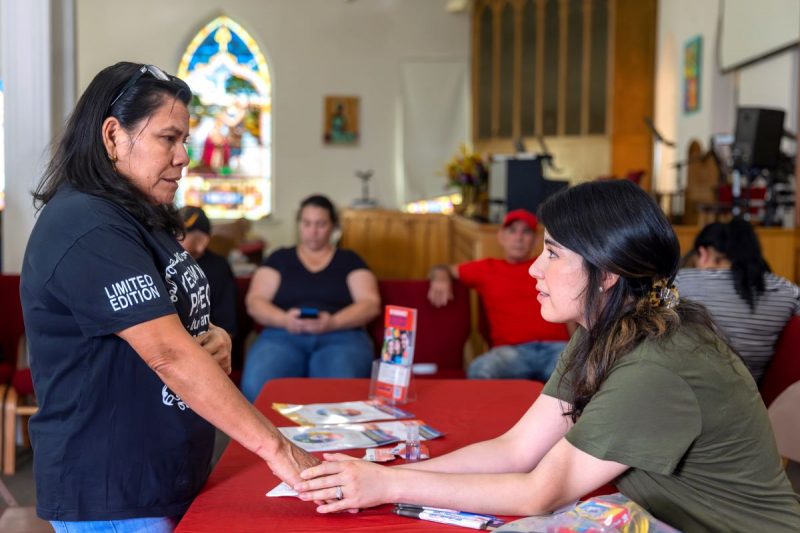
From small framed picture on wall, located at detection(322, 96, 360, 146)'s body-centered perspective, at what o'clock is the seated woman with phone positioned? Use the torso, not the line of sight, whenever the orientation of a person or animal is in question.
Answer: The seated woman with phone is roughly at 12 o'clock from the small framed picture on wall.

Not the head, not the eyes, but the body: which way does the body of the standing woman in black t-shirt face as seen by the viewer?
to the viewer's right

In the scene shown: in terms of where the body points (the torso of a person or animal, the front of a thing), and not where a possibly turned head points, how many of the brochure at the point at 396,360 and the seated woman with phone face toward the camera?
2

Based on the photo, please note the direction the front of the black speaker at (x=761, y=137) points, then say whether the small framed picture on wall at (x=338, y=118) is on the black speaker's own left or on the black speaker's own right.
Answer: on the black speaker's own right

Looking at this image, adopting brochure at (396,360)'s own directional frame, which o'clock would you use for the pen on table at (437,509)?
The pen on table is roughly at 12 o'clock from the brochure.

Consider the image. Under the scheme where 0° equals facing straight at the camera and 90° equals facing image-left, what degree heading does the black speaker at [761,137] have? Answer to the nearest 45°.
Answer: approximately 45°

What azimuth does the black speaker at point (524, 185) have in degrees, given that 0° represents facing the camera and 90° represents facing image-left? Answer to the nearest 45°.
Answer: approximately 45°
